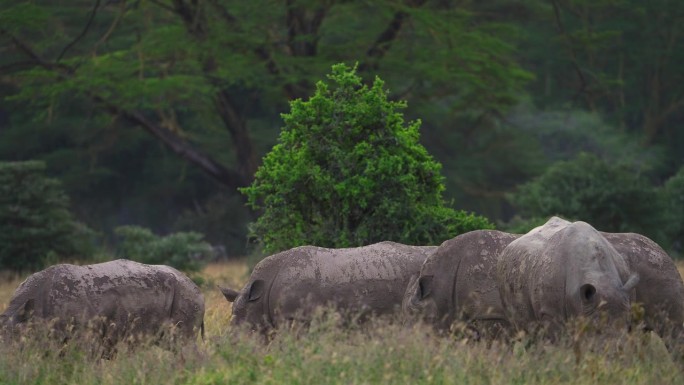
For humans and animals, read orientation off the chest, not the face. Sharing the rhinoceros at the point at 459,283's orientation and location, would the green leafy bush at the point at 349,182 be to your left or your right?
on your right

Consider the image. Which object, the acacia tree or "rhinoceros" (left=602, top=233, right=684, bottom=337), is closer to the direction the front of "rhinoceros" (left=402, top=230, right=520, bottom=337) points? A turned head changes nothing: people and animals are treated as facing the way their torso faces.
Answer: the acacia tree

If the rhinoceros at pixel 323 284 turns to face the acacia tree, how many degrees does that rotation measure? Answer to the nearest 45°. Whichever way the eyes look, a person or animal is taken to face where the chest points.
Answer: approximately 90° to its right

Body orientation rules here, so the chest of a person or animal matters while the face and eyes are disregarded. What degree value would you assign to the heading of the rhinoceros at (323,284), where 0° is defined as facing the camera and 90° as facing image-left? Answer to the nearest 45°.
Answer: approximately 90°

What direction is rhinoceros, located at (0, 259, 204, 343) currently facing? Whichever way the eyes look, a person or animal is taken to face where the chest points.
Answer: to the viewer's left

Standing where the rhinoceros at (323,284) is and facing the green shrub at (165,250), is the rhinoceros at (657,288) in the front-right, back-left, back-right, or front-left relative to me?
back-right

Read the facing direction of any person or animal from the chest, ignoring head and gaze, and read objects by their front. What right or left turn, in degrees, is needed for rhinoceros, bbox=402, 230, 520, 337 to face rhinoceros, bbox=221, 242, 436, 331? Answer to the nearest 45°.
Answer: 0° — it already faces it

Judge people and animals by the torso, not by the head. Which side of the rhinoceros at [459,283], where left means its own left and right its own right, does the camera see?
left

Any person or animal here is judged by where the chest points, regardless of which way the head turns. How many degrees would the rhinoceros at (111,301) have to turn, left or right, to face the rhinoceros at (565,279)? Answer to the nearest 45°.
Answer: approximately 135° to its left

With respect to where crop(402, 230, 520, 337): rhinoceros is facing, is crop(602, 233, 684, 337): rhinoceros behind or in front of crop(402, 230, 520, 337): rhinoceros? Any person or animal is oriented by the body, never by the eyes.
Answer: behind
